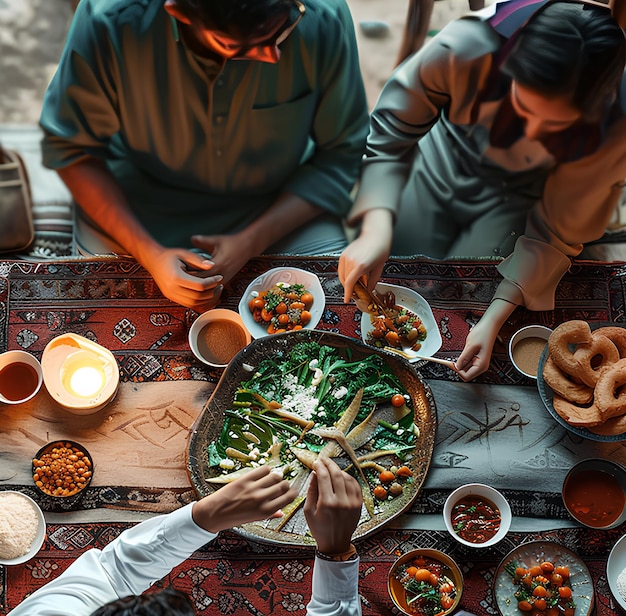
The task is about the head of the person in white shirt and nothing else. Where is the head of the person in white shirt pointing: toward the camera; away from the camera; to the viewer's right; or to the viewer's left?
away from the camera

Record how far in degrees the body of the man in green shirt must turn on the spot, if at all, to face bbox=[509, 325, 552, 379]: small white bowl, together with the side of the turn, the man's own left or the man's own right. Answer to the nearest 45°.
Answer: approximately 90° to the man's own left

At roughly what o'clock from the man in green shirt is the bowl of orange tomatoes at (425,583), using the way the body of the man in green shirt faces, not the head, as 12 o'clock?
The bowl of orange tomatoes is roughly at 11 o'clock from the man in green shirt.

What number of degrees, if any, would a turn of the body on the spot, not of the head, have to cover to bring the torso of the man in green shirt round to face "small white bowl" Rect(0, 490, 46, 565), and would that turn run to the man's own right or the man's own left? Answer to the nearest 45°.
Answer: approximately 45° to the man's own right

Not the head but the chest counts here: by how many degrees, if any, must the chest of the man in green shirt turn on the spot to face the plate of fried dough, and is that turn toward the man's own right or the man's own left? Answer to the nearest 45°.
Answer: approximately 45° to the man's own left

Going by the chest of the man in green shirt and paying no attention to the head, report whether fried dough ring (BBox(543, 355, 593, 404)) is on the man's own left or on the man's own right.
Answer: on the man's own left

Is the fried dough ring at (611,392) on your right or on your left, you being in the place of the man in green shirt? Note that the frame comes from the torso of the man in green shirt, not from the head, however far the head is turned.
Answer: on your left

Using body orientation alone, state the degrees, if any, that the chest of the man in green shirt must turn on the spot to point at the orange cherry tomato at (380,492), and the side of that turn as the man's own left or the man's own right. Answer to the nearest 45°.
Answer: approximately 45° to the man's own left

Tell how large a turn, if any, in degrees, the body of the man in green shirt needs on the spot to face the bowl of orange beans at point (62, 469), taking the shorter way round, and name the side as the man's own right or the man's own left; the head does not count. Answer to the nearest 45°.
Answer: approximately 45° to the man's own right

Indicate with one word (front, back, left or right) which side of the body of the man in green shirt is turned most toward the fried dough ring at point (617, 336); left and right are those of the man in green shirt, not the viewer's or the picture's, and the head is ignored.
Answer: left

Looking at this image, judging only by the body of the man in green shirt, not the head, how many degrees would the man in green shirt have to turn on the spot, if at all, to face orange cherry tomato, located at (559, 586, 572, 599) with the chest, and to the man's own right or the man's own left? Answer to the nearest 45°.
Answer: approximately 45° to the man's own left

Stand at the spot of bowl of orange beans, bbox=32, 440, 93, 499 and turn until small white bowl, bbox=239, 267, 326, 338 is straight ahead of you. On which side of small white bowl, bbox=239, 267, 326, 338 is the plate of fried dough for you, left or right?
right

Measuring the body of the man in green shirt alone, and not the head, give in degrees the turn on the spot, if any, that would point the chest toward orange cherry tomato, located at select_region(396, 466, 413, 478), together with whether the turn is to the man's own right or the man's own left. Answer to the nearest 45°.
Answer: approximately 45° to the man's own left

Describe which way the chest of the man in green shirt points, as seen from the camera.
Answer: toward the camera

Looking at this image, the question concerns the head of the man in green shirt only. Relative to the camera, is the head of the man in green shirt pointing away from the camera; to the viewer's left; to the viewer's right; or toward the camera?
toward the camera
